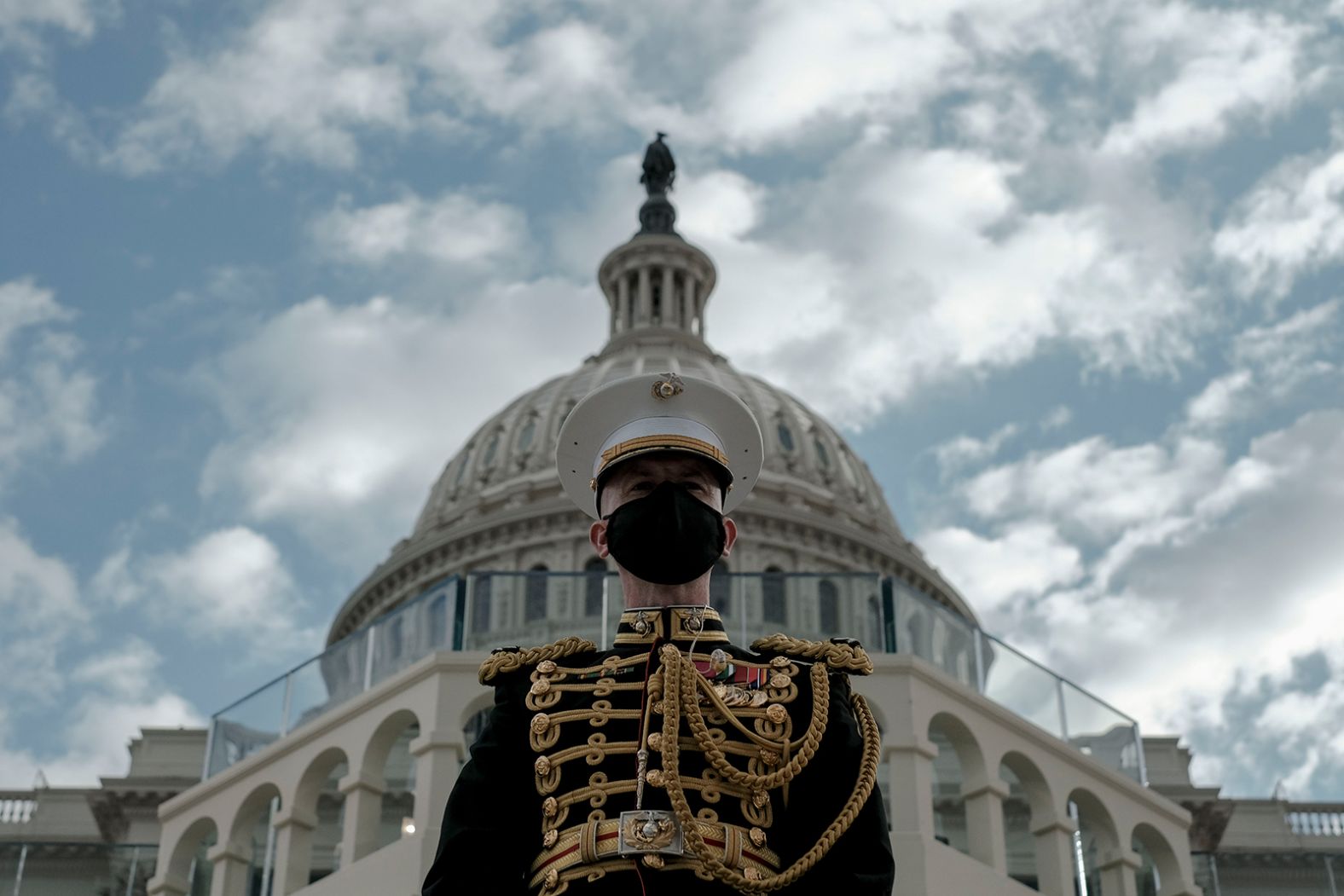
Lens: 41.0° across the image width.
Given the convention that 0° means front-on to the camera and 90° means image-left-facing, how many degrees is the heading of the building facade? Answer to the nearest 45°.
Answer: approximately 0°

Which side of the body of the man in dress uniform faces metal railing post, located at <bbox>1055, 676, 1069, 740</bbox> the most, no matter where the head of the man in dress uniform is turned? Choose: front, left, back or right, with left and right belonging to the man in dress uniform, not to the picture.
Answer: back

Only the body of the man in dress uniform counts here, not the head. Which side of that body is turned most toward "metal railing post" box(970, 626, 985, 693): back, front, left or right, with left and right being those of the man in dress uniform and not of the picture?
back

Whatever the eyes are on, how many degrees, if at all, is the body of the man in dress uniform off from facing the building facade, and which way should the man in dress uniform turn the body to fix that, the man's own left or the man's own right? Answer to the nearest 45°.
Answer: approximately 180°

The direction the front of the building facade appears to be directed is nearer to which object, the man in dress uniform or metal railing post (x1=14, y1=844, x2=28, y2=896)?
the man in dress uniform

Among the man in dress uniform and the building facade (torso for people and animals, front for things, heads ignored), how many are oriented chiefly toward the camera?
2

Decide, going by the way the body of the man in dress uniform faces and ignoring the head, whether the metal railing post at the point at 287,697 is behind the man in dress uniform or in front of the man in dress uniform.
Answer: behind

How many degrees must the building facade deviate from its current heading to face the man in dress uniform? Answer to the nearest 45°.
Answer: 0° — it already faces them

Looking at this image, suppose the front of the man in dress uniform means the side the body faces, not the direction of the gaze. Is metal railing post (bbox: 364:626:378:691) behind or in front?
behind
